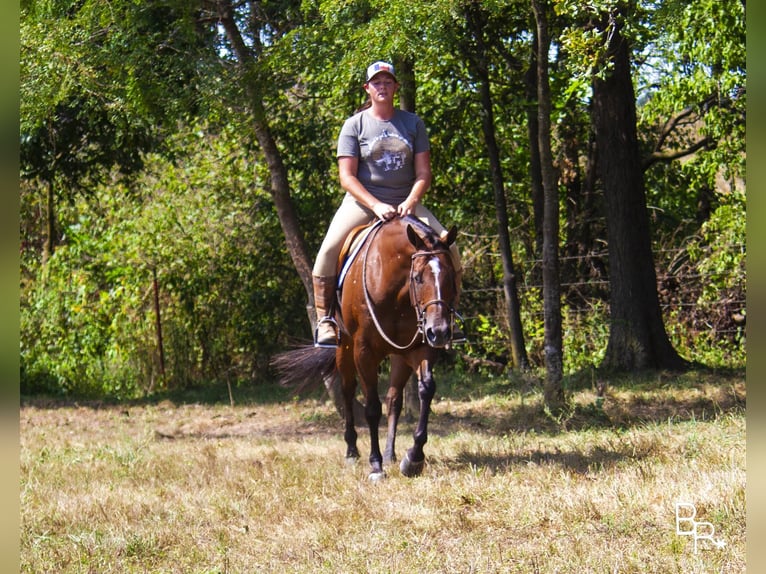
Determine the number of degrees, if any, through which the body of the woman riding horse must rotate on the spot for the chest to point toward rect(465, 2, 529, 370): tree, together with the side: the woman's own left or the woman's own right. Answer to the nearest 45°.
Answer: approximately 180°

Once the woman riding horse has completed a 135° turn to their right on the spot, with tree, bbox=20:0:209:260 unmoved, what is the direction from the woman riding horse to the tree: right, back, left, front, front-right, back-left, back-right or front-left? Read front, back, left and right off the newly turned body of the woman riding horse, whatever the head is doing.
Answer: front

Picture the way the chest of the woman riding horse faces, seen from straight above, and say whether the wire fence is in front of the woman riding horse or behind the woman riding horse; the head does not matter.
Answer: behind

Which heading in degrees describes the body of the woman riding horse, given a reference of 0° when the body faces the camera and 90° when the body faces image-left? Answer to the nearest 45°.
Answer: approximately 0°
